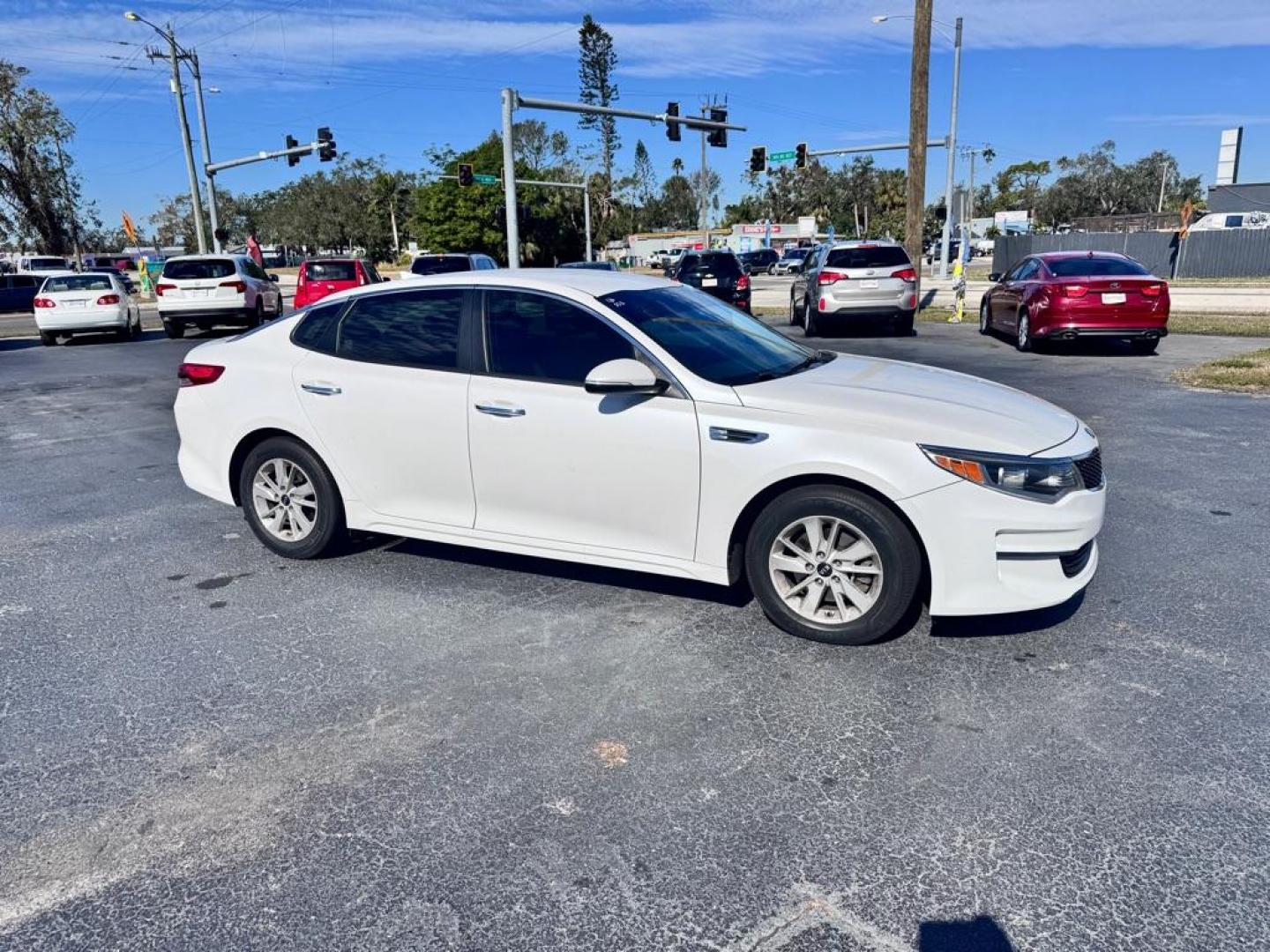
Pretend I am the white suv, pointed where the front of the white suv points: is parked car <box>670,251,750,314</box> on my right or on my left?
on my right

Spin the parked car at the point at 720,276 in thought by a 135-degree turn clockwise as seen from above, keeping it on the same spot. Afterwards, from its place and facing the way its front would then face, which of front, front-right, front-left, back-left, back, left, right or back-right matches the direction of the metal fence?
left

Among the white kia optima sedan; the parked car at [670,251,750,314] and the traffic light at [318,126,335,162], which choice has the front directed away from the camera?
the parked car

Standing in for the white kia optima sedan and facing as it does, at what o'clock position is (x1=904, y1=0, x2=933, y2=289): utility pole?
The utility pole is roughly at 8 o'clock from the white kia optima sedan.

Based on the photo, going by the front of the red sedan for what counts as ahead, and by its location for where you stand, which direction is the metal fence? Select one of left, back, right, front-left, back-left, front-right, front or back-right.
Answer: front-right

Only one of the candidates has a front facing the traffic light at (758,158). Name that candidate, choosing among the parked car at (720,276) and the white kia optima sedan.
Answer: the parked car

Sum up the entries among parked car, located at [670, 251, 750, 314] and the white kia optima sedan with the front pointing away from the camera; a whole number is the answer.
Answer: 1

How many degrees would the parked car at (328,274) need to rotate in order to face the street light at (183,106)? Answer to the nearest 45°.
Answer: approximately 45° to its left

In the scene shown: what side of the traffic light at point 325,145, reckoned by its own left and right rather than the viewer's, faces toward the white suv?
right

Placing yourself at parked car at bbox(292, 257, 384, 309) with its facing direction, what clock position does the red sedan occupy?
The red sedan is roughly at 3 o'clock from the parked car.

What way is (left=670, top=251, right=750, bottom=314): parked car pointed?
away from the camera

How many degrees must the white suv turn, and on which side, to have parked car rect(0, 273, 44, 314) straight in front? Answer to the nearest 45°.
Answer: approximately 45° to its left

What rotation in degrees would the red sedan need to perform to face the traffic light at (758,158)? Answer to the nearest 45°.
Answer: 0° — it already faces it

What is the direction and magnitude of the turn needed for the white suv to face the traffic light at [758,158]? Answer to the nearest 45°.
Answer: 0° — it already faces it

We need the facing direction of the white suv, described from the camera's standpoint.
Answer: facing away from the viewer and to the right of the viewer
